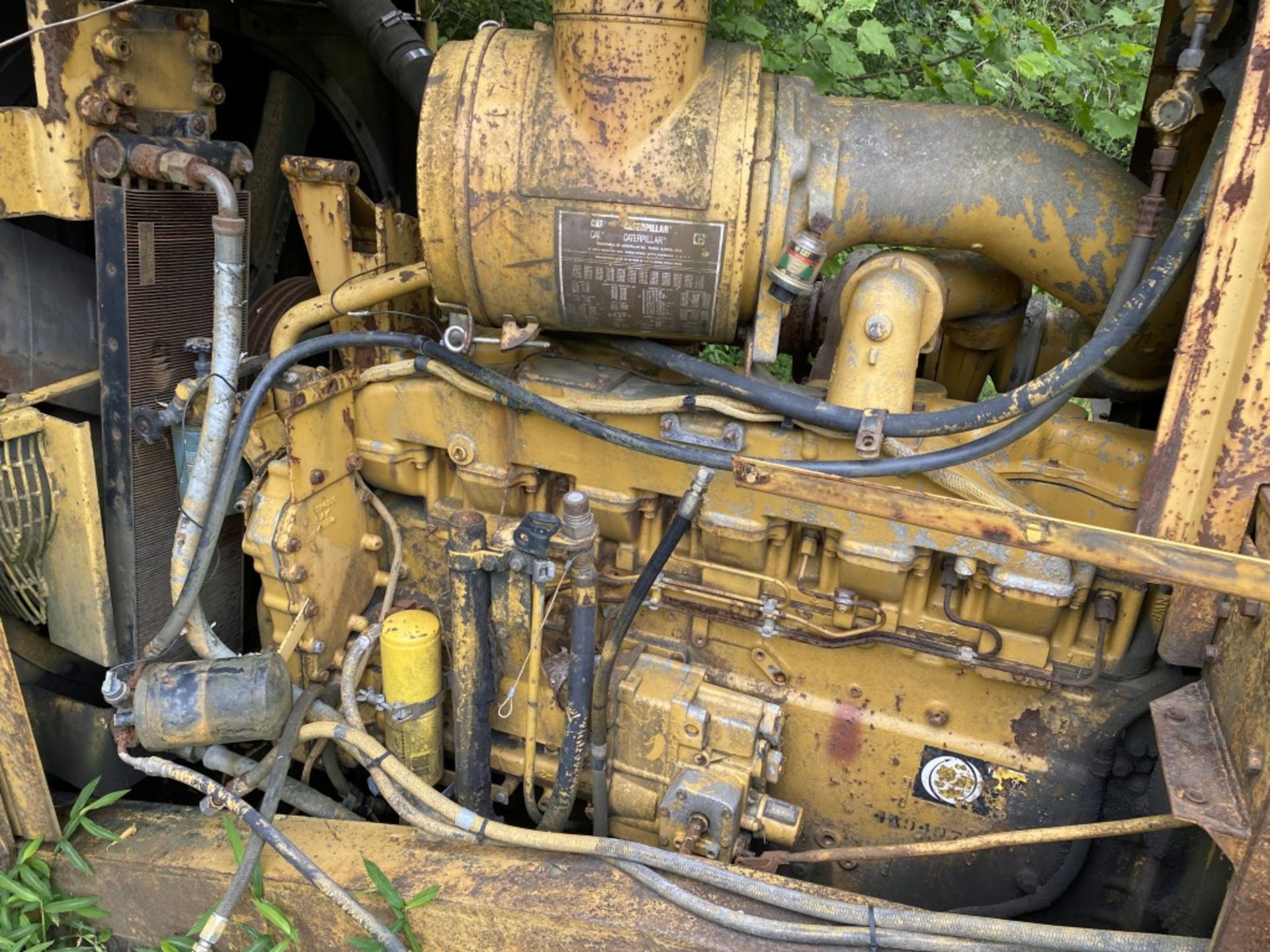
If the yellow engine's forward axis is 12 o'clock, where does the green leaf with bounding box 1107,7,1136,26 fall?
The green leaf is roughly at 4 o'clock from the yellow engine.

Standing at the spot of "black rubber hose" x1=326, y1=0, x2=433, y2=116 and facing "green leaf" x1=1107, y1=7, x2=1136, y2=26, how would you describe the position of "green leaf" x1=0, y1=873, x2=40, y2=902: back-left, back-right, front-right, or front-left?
back-right

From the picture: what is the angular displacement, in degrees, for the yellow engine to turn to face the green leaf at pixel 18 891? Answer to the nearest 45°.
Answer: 0° — it already faces it

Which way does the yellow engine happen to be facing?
to the viewer's left

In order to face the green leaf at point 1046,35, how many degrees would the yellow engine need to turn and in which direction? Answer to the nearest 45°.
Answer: approximately 135° to its right

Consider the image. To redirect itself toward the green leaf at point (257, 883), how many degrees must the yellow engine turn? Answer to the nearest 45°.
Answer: approximately 45° to its left
